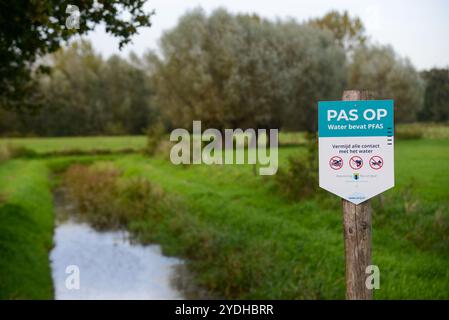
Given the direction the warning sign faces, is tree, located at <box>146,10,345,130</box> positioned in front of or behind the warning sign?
behind

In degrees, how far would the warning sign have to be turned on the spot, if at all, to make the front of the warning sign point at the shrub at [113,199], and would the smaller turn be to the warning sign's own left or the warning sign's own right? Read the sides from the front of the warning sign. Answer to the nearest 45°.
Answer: approximately 135° to the warning sign's own right

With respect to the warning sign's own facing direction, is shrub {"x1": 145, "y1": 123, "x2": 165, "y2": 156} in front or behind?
behind

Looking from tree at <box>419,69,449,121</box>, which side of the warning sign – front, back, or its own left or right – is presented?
back

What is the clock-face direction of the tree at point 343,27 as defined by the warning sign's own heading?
The tree is roughly at 6 o'clock from the warning sign.

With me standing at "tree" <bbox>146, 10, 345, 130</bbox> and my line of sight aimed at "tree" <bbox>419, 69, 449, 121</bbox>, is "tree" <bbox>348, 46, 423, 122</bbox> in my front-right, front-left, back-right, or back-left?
front-left

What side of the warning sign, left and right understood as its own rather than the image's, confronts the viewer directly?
front

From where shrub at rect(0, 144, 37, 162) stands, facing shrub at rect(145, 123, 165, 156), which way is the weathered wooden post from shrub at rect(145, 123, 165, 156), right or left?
right

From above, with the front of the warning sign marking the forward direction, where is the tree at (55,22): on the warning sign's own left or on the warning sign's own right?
on the warning sign's own right

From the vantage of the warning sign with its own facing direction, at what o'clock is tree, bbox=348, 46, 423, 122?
The tree is roughly at 6 o'clock from the warning sign.

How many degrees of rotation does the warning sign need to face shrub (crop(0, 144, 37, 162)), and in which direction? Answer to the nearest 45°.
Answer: approximately 135° to its right

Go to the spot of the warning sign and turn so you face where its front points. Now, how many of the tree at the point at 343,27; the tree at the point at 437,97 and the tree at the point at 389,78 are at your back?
3
